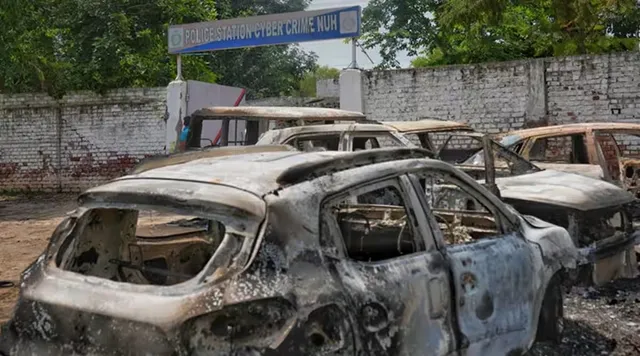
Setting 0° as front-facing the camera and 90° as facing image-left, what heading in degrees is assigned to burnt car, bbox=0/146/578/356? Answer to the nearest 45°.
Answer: approximately 225°

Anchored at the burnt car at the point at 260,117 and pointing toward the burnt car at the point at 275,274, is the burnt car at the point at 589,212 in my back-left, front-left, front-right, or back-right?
front-left

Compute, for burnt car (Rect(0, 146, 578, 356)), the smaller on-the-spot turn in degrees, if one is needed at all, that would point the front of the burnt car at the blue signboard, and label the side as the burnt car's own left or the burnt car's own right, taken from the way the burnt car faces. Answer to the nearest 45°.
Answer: approximately 45° to the burnt car's own left

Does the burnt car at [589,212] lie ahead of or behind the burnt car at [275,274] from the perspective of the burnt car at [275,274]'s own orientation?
ahead
